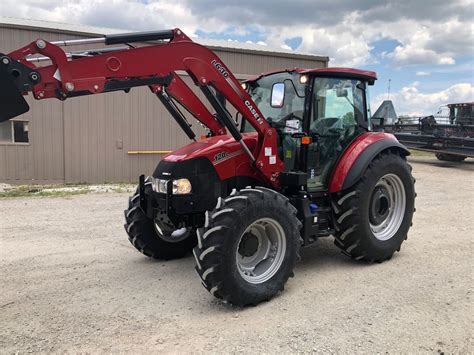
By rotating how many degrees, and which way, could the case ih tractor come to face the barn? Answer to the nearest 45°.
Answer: approximately 90° to its right

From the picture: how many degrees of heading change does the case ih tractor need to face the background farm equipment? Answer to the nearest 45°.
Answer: approximately 180°

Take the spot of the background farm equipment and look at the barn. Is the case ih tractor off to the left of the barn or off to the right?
left
